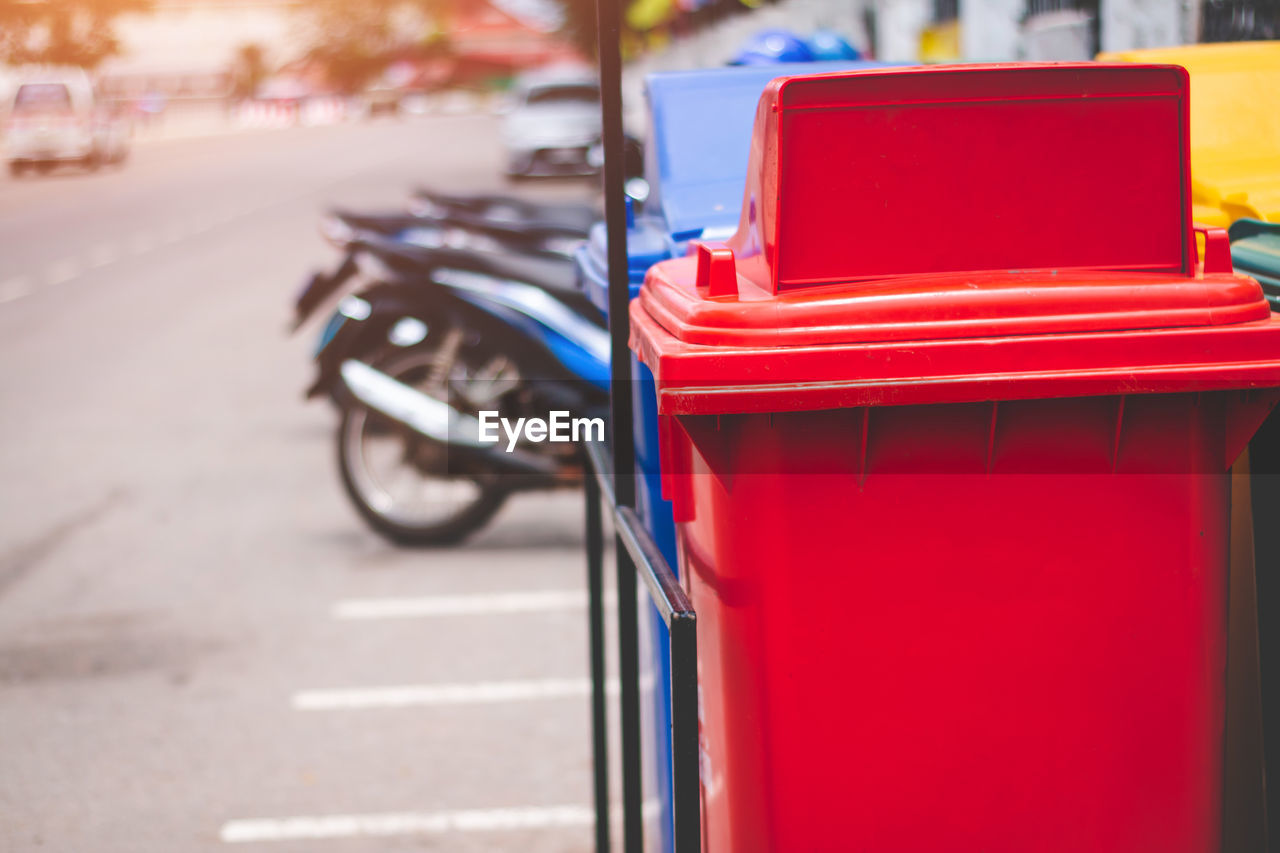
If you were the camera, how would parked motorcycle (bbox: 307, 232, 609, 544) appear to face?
facing to the right of the viewer

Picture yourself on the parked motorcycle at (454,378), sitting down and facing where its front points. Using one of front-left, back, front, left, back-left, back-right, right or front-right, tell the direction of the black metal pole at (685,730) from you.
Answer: right

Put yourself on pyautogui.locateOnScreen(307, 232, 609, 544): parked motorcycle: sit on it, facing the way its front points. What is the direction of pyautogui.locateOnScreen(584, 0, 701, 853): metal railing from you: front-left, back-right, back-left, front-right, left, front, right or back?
right

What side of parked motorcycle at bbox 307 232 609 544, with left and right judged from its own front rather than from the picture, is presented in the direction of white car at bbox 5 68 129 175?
left

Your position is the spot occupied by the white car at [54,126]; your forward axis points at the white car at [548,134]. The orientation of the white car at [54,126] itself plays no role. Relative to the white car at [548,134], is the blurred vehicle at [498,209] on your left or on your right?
right
